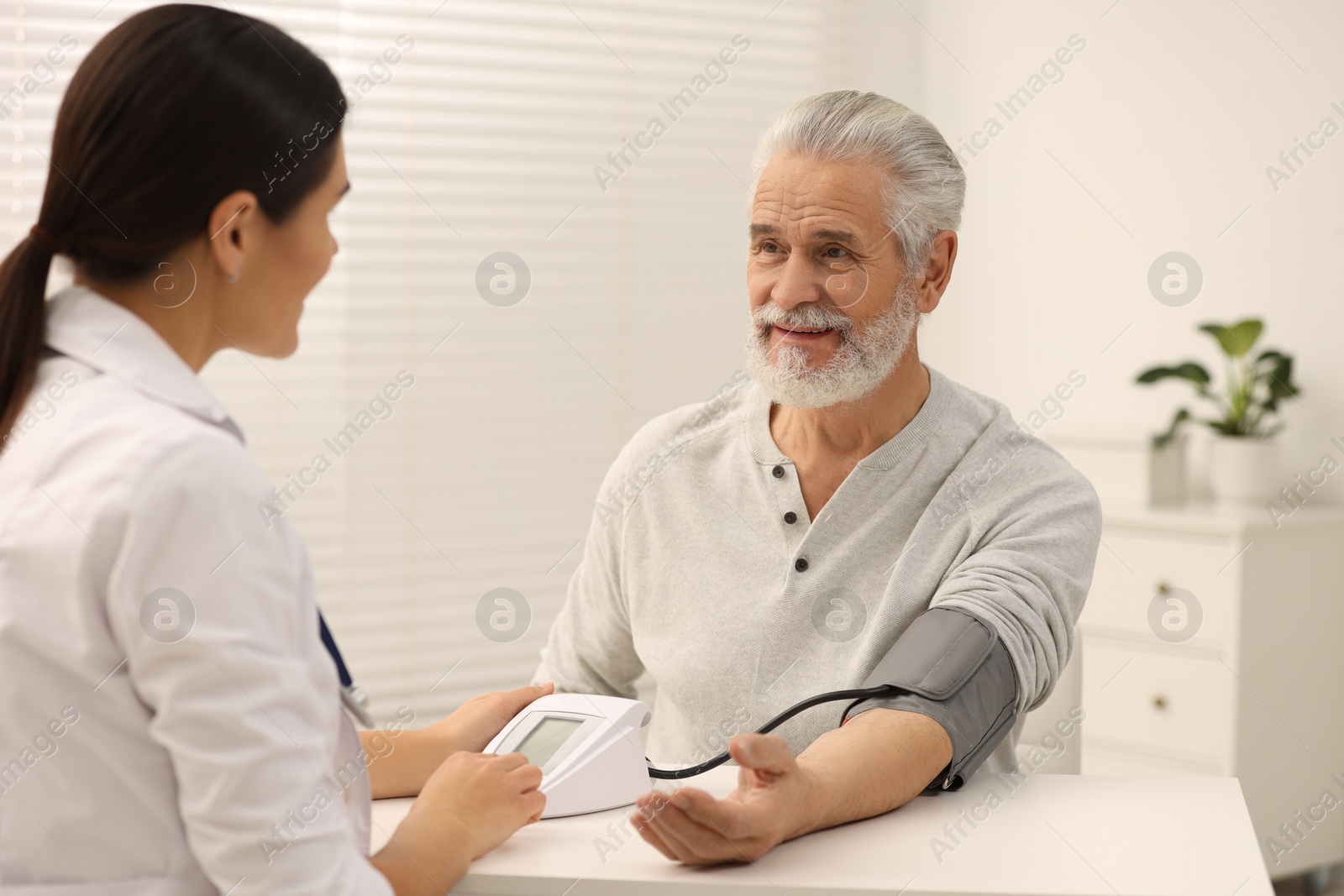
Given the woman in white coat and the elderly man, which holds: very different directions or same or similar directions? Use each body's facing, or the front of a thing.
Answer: very different directions

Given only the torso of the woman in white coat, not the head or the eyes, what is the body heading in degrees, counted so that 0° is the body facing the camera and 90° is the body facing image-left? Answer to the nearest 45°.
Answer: approximately 225°

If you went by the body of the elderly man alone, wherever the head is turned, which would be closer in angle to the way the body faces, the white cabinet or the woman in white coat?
the woman in white coat

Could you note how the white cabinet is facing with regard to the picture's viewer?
facing the viewer and to the left of the viewer

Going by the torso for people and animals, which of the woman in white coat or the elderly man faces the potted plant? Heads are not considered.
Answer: the woman in white coat

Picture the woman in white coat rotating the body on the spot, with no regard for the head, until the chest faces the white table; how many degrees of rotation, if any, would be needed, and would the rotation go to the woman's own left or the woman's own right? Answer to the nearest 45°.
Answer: approximately 45° to the woman's own right

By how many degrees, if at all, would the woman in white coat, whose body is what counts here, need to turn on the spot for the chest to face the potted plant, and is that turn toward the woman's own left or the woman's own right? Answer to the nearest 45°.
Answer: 0° — they already face it

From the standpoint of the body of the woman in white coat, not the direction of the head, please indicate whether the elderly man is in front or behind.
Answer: in front

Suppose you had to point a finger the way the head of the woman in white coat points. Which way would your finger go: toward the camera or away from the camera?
away from the camera

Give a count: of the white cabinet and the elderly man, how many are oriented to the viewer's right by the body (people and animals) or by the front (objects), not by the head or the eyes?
0

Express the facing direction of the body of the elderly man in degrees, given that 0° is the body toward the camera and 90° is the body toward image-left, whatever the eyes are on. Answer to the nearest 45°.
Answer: approximately 45°

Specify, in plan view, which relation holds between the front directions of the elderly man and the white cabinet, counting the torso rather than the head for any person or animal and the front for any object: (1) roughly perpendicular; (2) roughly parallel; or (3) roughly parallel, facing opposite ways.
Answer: roughly parallel

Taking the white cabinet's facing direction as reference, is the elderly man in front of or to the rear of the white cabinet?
in front

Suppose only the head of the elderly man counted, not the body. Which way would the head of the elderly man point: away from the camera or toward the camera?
toward the camera
